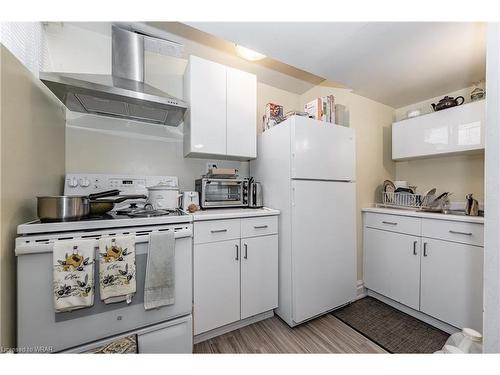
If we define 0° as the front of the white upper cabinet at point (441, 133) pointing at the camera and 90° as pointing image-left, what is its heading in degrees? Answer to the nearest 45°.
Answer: approximately 45°

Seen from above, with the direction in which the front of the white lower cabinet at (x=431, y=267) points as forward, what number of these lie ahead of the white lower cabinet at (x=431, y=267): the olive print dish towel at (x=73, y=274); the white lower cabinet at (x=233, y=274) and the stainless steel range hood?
3

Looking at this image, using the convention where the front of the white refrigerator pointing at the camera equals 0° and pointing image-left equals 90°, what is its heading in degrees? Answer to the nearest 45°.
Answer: approximately 315°

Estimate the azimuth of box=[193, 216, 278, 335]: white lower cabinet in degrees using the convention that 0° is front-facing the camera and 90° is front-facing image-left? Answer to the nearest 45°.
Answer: approximately 315°

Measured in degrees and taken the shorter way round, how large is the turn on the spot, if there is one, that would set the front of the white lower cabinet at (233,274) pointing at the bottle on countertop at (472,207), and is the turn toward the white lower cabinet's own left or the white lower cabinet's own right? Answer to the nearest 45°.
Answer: approximately 45° to the white lower cabinet's own left

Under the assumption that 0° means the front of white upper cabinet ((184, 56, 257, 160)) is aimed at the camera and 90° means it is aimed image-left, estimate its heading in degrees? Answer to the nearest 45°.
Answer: approximately 315°
